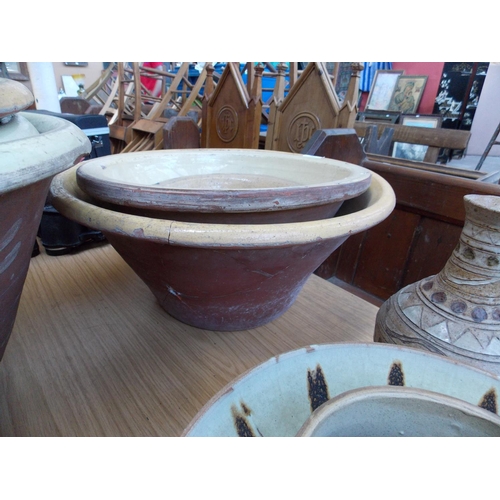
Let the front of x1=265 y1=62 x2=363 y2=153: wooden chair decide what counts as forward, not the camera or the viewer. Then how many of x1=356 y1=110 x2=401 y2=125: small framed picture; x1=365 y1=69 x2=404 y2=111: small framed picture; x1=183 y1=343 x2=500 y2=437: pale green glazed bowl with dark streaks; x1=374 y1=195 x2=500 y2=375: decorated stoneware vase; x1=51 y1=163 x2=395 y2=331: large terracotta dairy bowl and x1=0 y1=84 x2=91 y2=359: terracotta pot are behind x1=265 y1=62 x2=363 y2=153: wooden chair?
2

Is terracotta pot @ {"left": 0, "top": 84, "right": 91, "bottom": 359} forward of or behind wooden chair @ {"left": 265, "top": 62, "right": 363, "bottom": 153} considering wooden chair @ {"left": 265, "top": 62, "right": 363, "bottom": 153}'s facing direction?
forward

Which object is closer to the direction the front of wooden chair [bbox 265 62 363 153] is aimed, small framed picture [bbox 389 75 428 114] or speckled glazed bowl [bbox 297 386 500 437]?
the speckled glazed bowl

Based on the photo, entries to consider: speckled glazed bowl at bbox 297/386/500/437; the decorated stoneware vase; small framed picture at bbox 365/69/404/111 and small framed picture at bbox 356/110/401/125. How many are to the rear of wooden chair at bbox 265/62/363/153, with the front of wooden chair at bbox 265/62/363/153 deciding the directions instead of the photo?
2

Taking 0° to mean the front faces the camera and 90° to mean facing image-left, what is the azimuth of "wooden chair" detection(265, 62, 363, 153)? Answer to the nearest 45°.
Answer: approximately 0°

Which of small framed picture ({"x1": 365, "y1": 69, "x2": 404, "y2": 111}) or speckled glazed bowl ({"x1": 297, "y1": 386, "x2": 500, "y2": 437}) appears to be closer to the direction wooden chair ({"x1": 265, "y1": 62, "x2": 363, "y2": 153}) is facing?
the speckled glazed bowl

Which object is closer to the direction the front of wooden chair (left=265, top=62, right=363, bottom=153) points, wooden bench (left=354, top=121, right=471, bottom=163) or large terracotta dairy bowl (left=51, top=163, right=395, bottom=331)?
the large terracotta dairy bowl

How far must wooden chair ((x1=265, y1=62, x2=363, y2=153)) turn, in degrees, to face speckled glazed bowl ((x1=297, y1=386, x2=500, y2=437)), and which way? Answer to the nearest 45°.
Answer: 0° — it already faces it

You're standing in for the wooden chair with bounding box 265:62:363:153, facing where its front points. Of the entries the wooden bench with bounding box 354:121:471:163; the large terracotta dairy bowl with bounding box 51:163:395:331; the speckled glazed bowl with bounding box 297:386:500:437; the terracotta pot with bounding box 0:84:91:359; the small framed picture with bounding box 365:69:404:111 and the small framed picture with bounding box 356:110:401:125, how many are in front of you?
3

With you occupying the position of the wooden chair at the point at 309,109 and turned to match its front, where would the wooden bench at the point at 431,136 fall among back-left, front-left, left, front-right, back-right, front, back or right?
back-left

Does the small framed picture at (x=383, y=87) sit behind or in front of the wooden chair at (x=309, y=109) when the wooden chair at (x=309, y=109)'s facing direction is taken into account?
behind

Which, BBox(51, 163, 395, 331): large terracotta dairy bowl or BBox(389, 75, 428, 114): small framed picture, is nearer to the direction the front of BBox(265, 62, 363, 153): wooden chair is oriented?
the large terracotta dairy bowl
